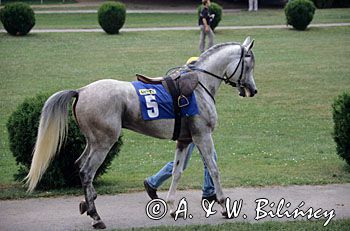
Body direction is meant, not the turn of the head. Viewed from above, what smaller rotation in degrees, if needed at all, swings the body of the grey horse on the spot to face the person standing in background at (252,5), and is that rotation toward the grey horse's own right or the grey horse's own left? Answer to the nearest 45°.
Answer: approximately 90° to the grey horse's own left

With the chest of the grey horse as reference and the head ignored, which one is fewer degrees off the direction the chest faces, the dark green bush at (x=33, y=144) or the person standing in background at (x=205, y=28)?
the person standing in background

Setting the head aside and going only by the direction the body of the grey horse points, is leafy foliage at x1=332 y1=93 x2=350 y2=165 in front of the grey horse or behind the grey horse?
in front

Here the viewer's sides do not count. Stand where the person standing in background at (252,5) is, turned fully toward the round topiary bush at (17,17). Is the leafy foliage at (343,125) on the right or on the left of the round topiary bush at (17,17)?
left

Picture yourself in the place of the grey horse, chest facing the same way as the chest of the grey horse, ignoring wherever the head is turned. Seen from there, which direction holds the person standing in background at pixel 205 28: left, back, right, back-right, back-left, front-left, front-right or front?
left

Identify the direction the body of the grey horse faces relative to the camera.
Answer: to the viewer's right

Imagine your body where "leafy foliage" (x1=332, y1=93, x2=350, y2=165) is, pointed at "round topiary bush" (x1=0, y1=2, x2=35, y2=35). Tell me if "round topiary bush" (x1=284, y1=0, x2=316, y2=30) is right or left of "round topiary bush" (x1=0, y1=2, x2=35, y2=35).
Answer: right

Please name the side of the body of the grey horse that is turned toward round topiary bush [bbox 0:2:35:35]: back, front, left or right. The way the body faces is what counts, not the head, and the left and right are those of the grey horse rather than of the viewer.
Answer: left

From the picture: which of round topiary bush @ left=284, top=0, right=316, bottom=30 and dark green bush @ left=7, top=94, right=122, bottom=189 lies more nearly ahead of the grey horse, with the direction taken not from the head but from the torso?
the round topiary bush

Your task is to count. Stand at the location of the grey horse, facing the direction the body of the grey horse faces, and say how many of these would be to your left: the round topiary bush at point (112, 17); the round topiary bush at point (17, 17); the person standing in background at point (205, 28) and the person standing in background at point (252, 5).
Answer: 4

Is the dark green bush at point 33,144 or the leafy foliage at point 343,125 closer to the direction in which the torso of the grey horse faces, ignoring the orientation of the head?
the leafy foliage
